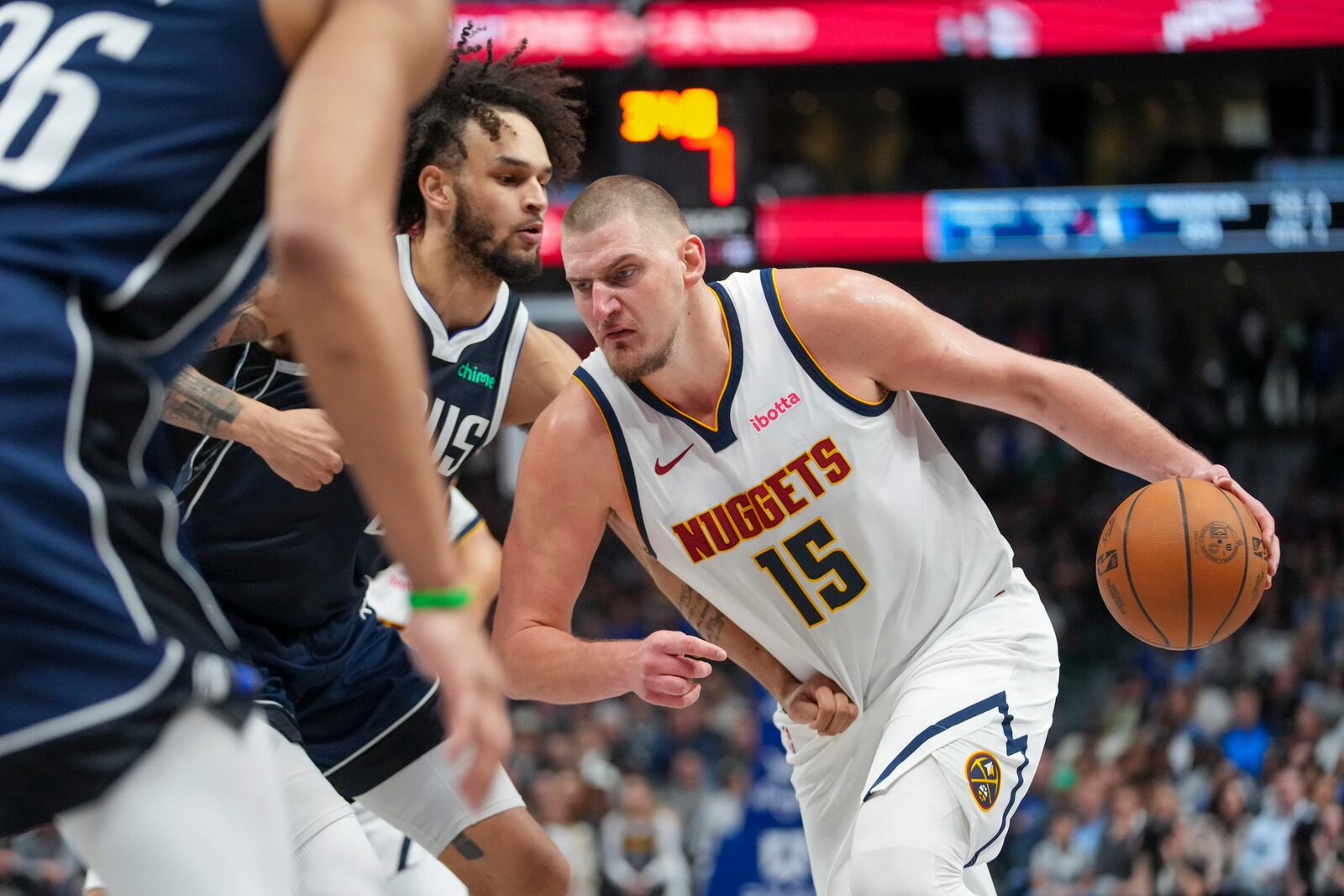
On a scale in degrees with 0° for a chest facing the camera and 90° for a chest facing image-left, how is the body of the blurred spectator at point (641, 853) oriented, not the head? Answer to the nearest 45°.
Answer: approximately 0°

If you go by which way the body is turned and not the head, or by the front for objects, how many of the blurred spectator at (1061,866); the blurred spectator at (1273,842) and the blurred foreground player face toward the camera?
2

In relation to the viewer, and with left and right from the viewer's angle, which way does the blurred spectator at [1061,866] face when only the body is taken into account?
facing the viewer

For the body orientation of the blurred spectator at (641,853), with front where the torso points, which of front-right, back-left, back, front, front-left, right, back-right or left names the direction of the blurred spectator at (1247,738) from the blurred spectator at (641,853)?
left

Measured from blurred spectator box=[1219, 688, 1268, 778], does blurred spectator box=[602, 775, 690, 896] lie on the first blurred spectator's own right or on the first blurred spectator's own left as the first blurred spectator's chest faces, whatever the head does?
on the first blurred spectator's own right

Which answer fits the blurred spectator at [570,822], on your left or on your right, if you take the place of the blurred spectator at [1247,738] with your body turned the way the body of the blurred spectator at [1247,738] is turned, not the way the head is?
on your right

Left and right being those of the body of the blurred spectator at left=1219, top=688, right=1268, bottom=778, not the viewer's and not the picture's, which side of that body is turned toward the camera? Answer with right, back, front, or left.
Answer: front

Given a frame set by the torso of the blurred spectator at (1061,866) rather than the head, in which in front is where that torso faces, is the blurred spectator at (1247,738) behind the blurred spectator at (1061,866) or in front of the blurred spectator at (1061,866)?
behind

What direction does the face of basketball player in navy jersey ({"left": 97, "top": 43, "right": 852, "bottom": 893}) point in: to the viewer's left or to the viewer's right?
to the viewer's right

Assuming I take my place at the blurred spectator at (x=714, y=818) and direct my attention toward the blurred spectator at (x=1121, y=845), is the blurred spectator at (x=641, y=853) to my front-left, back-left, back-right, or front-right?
back-right

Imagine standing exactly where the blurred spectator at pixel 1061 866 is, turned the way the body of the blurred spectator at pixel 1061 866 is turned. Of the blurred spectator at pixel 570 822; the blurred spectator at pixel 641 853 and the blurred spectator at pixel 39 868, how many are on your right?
3

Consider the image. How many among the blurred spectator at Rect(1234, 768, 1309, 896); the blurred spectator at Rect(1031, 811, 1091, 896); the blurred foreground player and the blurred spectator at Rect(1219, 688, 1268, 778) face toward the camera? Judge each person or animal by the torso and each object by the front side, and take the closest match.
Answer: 3

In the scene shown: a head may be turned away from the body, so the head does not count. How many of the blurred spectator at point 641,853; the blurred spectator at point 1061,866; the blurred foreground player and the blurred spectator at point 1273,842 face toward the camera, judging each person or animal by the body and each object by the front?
3

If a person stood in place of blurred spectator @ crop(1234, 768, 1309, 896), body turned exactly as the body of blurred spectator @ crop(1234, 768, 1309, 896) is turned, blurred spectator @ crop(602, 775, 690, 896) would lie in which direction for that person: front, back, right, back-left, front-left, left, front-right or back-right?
right
